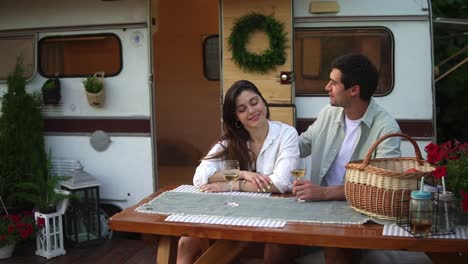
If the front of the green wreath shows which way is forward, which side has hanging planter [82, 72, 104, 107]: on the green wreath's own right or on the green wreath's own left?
on the green wreath's own right

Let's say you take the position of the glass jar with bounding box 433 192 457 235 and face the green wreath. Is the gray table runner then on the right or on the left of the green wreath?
left

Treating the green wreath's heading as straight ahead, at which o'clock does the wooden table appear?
The wooden table is roughly at 12 o'clock from the green wreath.

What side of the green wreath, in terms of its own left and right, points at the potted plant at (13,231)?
right

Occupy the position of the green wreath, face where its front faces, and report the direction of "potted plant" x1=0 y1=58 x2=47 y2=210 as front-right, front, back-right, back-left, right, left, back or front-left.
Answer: right

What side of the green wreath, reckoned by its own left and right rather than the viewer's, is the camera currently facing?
front

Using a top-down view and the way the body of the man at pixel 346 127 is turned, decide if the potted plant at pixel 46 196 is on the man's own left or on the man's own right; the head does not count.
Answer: on the man's own right

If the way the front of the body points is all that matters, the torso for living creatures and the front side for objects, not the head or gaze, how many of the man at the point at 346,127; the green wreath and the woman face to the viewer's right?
0

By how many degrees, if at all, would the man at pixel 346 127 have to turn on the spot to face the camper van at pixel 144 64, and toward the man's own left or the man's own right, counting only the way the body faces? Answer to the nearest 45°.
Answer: approximately 90° to the man's own right

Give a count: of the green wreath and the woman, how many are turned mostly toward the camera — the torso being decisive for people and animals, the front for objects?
2

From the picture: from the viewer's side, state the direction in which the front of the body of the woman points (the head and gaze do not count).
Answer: toward the camera

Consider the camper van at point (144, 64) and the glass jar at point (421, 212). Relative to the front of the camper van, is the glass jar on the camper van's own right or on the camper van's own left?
on the camper van's own right

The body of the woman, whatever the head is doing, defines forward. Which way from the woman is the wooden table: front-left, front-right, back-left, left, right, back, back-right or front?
front

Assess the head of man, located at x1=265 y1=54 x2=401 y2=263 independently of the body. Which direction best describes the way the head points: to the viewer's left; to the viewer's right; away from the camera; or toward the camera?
to the viewer's left

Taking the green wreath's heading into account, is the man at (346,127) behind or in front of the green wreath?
in front
